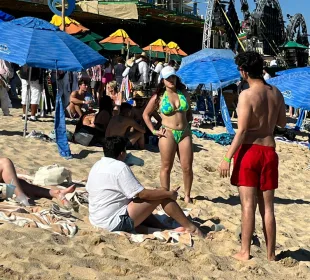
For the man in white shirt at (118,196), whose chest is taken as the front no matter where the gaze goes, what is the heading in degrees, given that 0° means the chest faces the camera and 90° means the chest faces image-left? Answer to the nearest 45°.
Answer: approximately 225°

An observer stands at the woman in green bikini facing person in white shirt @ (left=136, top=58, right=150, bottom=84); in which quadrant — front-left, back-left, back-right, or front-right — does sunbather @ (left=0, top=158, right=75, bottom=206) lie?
back-left

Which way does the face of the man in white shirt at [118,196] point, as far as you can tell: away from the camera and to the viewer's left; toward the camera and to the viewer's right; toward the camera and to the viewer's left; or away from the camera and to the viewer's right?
away from the camera and to the viewer's right

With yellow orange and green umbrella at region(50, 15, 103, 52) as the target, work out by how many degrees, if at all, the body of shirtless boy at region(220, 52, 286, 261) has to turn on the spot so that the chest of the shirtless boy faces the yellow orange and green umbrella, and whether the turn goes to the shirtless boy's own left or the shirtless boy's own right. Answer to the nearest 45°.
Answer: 0° — they already face it

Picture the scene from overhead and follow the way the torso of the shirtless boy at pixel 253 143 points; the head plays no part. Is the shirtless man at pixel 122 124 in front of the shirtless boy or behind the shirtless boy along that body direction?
in front

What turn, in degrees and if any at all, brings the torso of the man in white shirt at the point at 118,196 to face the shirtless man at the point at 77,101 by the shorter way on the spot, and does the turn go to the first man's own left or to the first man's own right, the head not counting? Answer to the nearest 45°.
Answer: approximately 45° to the first man's own left

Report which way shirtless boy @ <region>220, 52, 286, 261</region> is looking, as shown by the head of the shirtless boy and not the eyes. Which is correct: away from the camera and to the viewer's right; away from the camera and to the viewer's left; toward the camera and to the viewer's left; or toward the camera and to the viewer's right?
away from the camera and to the viewer's left

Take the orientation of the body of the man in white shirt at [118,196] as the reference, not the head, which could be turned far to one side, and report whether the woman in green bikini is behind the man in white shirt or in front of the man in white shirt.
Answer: in front

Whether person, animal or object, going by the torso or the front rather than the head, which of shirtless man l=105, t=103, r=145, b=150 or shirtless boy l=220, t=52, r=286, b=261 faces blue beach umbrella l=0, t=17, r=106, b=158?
the shirtless boy
